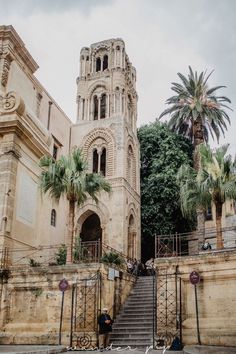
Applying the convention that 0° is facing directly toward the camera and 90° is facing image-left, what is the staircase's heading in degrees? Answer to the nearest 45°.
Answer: approximately 0°

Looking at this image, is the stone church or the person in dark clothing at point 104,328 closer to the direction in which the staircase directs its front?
the person in dark clothing

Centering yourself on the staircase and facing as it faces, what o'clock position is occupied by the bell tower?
The bell tower is roughly at 6 o'clock from the staircase.

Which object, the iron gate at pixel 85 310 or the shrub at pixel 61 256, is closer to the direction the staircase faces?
the iron gate

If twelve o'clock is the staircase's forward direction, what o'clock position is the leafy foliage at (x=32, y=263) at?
The leafy foliage is roughly at 3 o'clock from the staircase.

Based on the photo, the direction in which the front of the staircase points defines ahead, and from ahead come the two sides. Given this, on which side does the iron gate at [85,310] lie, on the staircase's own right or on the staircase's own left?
on the staircase's own right

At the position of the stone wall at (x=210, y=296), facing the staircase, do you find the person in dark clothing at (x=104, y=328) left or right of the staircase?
left

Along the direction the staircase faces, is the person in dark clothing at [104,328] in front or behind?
in front

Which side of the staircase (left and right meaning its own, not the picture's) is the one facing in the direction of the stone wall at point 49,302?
right

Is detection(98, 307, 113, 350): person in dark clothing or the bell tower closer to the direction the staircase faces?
the person in dark clothing

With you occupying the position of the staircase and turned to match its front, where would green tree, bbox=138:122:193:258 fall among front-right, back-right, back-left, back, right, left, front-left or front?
back

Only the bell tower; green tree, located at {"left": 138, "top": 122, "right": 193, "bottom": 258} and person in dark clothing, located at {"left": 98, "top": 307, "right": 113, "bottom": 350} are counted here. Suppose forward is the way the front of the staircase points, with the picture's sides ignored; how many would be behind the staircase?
2
